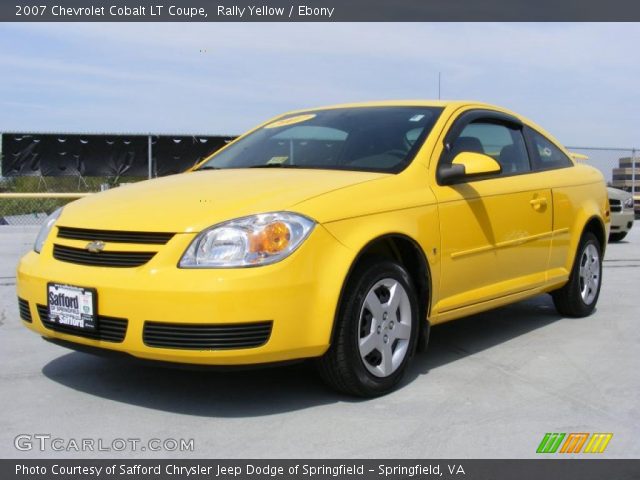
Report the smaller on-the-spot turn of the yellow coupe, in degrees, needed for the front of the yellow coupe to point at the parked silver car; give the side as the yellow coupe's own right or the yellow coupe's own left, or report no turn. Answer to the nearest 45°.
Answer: approximately 180°

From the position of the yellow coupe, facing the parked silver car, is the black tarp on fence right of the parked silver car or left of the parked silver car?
left

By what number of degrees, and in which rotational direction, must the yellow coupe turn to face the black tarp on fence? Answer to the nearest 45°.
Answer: approximately 135° to its right

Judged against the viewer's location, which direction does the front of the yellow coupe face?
facing the viewer and to the left of the viewer

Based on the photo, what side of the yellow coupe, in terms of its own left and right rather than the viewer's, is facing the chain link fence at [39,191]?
right

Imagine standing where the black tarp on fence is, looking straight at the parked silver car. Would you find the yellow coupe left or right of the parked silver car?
right
